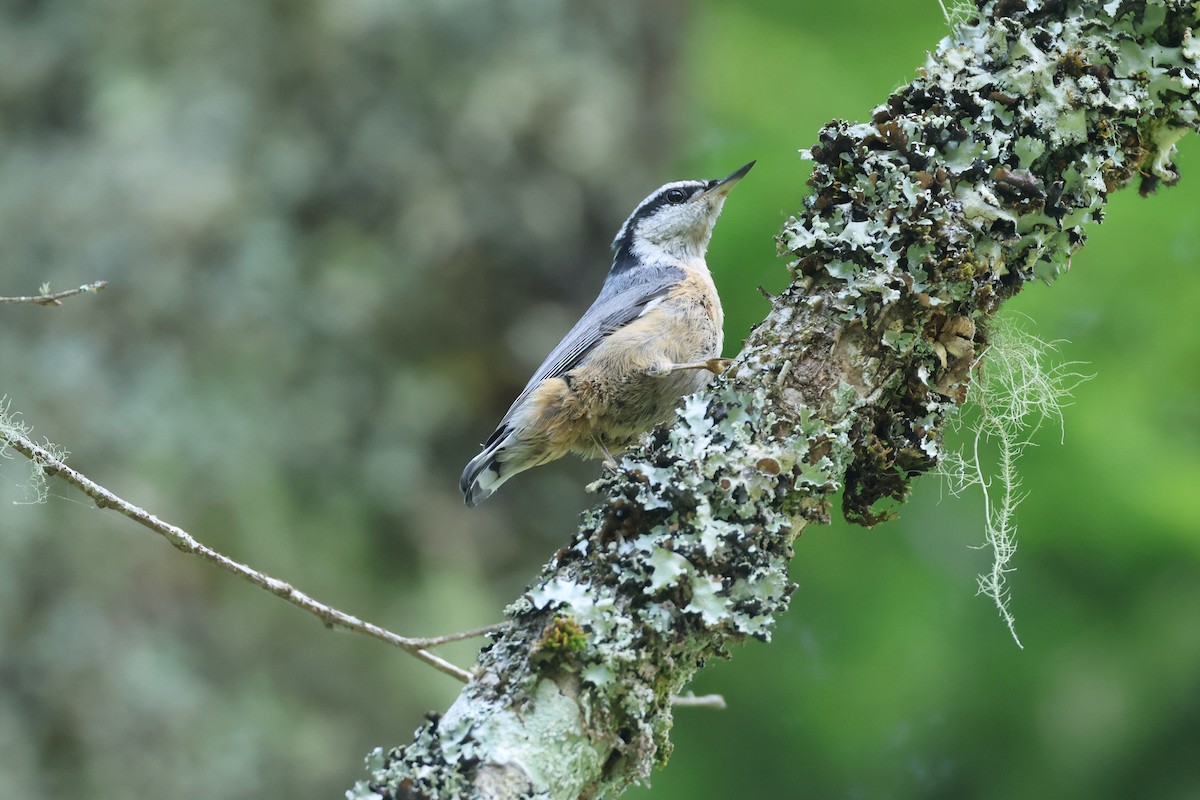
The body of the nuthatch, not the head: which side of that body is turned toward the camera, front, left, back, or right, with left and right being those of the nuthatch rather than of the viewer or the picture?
right
